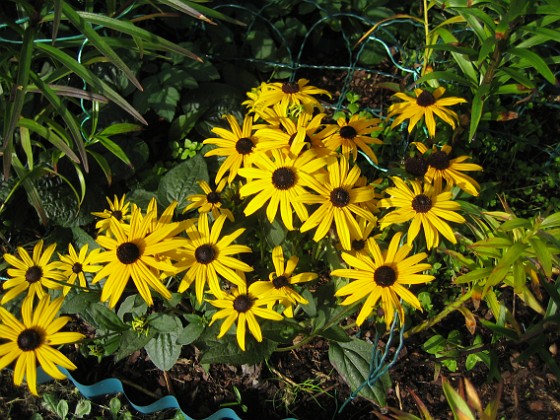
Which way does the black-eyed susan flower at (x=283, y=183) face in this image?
toward the camera

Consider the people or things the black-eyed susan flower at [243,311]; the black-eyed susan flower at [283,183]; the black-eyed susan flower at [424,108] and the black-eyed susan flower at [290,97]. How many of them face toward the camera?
4

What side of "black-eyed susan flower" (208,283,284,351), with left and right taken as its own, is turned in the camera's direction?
front

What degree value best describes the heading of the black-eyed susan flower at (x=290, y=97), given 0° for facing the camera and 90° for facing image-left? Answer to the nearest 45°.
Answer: approximately 0°

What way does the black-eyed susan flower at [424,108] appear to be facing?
toward the camera
